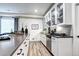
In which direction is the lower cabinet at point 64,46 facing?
to the viewer's left

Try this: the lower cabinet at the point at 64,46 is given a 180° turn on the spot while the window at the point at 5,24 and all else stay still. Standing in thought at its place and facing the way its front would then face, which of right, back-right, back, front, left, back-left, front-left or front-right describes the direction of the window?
back

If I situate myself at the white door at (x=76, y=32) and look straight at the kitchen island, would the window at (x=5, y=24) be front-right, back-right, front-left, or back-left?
front-right
